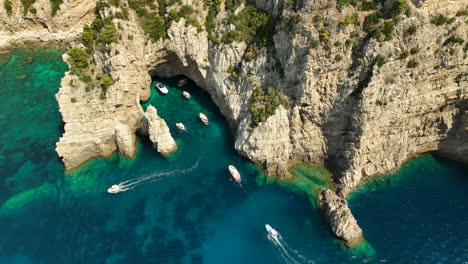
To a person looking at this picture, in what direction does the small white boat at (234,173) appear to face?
facing away from the viewer and to the left of the viewer

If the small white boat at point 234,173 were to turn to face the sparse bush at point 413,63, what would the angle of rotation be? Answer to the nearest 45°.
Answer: approximately 135° to its right

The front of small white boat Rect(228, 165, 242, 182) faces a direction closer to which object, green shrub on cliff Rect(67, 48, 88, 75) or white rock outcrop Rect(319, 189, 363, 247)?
the green shrub on cliff

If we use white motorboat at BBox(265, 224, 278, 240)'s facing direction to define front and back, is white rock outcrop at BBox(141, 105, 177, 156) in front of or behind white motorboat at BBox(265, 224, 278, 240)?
in front

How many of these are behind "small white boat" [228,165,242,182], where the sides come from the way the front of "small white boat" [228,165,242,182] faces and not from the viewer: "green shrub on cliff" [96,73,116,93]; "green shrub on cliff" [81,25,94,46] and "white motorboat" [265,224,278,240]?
1

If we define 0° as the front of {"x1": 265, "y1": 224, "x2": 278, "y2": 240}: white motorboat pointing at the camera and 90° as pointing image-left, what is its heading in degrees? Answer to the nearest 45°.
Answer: approximately 135°

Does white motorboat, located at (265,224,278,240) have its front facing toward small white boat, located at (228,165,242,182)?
yes
